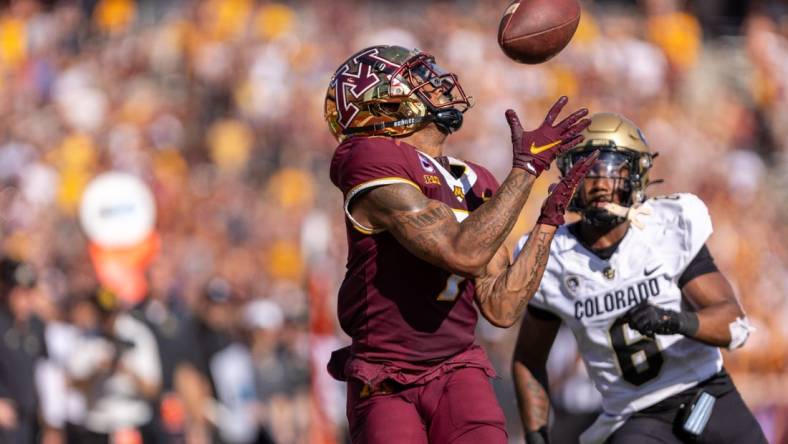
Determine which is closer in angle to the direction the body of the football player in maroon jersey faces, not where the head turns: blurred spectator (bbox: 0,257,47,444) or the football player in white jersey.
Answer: the football player in white jersey

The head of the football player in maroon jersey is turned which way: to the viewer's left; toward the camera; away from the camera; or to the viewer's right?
to the viewer's right

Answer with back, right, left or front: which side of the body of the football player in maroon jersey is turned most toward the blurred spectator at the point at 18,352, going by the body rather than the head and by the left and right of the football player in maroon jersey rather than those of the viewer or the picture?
back

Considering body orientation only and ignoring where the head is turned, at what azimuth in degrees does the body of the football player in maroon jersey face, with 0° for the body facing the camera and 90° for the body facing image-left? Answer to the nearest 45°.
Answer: approximately 315°

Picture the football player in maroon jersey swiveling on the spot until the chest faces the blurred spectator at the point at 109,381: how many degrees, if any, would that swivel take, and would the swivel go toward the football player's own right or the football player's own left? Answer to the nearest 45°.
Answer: approximately 180°

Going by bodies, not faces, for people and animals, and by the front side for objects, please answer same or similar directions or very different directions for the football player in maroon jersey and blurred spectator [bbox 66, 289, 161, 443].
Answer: same or similar directions

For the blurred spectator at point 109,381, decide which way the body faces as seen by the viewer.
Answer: toward the camera

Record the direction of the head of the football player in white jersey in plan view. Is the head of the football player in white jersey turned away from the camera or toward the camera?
toward the camera

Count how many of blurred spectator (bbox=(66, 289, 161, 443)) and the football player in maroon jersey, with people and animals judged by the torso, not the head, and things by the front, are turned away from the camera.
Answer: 0

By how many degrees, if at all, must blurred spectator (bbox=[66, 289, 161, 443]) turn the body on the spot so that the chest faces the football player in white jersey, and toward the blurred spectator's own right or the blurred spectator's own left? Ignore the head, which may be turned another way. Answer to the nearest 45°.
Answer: approximately 45° to the blurred spectator's own left

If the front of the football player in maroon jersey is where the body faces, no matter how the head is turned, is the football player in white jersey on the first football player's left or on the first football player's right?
on the first football player's left
